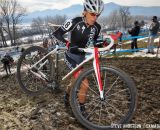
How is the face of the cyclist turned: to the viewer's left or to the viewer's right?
to the viewer's right

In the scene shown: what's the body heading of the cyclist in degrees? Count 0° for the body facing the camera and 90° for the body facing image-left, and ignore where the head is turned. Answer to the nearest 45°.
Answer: approximately 315°

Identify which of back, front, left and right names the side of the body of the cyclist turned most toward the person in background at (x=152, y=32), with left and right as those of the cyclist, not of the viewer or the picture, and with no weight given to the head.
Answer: left

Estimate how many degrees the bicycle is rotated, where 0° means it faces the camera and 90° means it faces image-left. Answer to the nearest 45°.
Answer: approximately 315°
